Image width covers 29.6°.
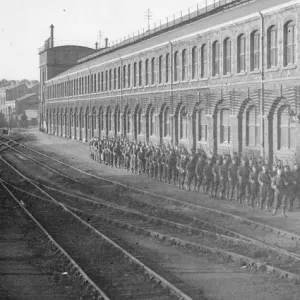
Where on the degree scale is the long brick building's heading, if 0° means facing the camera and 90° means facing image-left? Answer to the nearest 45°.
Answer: approximately 45°

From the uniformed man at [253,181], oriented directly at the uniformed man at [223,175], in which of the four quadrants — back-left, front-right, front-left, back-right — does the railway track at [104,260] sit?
back-left

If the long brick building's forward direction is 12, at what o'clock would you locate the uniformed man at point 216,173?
The uniformed man is roughly at 11 o'clock from the long brick building.

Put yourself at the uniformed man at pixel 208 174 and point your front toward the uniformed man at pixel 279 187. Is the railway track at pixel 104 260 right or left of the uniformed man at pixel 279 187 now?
right

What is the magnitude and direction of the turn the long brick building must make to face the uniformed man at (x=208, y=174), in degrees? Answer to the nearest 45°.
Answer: approximately 45° to its left
